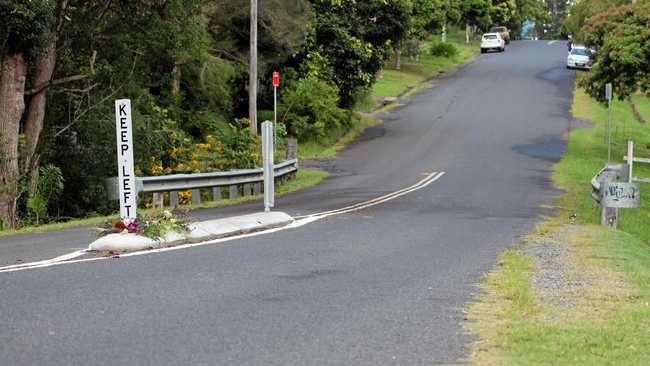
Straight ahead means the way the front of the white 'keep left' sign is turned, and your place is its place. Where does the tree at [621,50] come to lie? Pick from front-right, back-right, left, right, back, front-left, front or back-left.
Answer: back-left

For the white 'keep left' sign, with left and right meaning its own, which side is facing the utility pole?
back

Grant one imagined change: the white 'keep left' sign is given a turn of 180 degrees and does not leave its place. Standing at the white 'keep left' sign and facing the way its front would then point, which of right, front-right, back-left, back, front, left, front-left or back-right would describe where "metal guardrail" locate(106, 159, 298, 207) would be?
front

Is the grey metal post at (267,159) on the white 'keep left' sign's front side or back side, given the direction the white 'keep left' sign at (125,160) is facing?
on the back side

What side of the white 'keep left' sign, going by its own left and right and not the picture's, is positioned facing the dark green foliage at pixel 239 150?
back

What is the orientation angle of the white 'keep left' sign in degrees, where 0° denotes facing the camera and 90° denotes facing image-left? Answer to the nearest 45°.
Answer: approximately 0°
